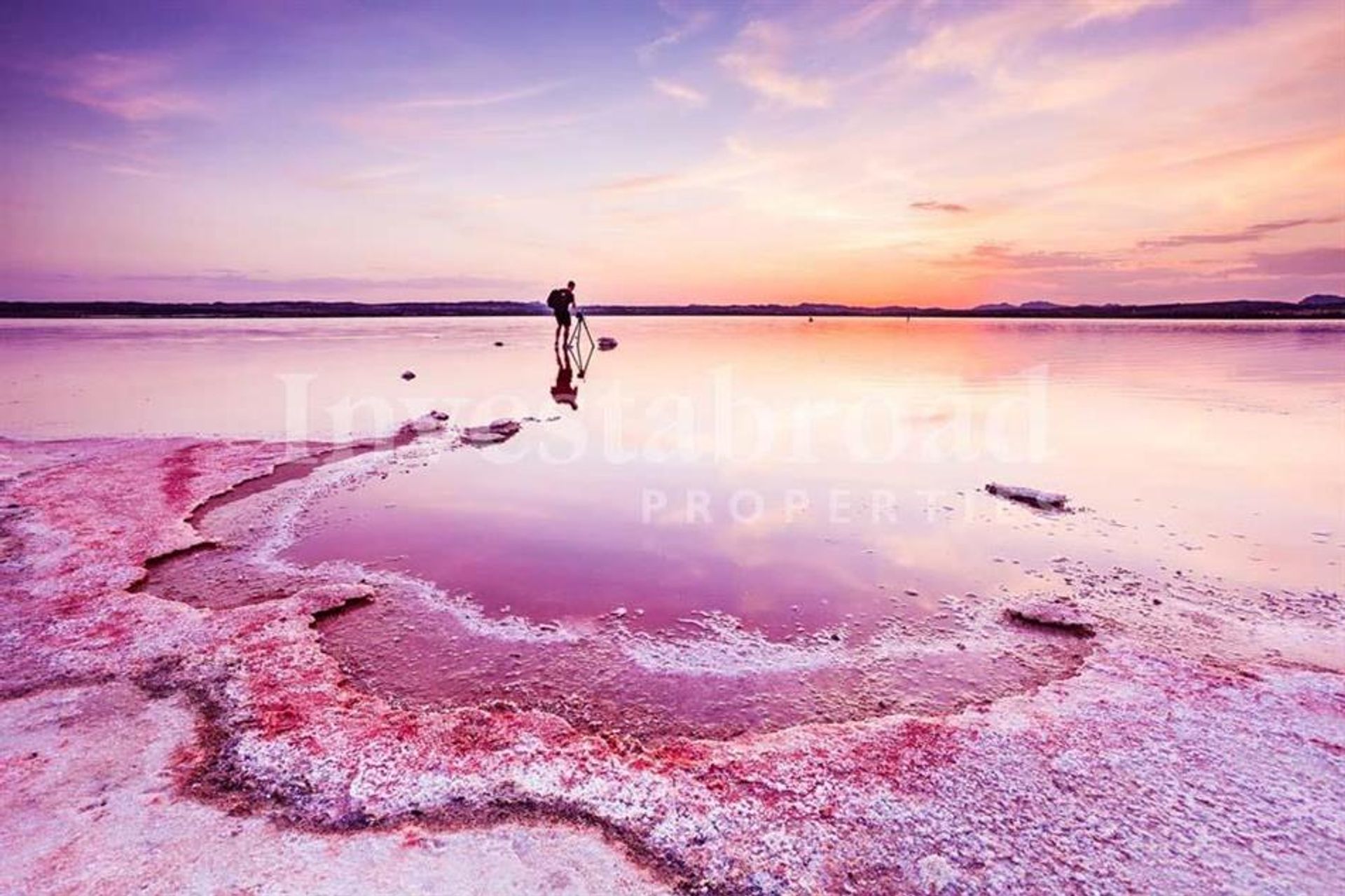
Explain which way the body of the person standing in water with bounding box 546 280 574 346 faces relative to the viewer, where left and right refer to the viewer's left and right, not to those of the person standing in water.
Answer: facing away from the viewer and to the right of the viewer

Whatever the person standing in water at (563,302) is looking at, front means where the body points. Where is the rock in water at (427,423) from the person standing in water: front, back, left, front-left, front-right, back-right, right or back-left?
back-right

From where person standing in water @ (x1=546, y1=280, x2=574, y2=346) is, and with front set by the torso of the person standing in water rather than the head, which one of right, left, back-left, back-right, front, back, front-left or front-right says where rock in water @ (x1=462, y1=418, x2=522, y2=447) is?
back-right

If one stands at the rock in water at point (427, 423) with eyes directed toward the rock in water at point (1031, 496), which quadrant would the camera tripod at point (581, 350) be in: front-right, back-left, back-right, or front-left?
back-left

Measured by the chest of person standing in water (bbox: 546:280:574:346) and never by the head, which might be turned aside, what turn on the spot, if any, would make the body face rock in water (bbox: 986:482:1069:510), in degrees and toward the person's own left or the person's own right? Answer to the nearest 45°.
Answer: approximately 135° to the person's own right

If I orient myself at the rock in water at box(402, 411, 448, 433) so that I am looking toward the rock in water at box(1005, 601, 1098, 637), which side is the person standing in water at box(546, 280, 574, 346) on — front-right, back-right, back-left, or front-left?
back-left

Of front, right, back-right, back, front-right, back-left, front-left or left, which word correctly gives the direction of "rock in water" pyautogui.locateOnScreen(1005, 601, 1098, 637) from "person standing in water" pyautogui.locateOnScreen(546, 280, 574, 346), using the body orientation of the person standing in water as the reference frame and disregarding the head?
back-right

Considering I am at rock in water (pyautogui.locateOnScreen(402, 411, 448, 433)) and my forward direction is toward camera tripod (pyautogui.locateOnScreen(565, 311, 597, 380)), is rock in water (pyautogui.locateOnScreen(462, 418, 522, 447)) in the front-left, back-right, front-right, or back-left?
back-right
